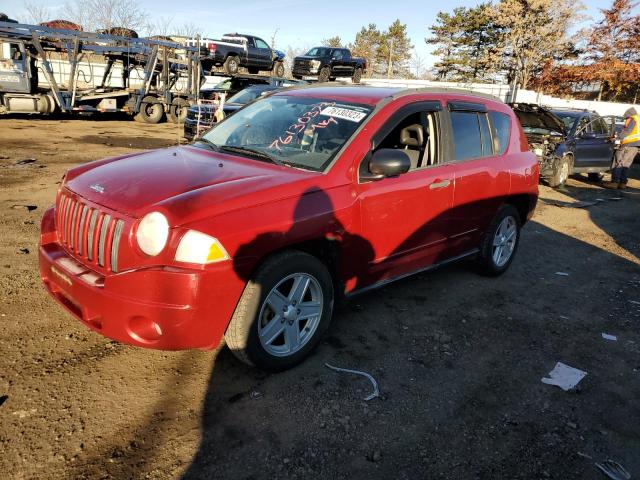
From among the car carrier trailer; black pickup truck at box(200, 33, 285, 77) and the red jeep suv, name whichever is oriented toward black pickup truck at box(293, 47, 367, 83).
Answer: black pickup truck at box(200, 33, 285, 77)

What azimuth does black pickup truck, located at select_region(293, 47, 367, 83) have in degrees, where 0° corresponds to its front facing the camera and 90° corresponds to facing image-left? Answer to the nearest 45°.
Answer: approximately 45°

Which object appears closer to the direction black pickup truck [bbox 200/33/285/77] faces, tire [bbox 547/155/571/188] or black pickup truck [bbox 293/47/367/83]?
the black pickup truck

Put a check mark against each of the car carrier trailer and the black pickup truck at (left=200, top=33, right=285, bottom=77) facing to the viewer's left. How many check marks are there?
1

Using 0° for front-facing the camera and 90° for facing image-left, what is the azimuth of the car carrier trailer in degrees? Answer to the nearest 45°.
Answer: approximately 90°

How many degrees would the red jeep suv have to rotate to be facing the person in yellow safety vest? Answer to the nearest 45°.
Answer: approximately 180°

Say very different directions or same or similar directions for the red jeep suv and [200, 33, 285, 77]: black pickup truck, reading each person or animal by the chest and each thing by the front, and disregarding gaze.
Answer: very different directions

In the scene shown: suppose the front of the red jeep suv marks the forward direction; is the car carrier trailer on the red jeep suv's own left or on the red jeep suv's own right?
on the red jeep suv's own right

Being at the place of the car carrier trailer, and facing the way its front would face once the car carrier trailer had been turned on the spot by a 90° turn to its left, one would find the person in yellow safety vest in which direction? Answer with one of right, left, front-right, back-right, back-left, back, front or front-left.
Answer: front-left

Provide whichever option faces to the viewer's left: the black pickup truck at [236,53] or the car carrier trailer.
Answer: the car carrier trailer

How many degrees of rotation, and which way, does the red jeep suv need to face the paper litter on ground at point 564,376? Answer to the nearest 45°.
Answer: approximately 135° to its left

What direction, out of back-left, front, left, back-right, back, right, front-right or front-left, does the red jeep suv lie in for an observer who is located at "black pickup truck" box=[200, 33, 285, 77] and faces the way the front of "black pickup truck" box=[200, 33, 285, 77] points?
back-right
